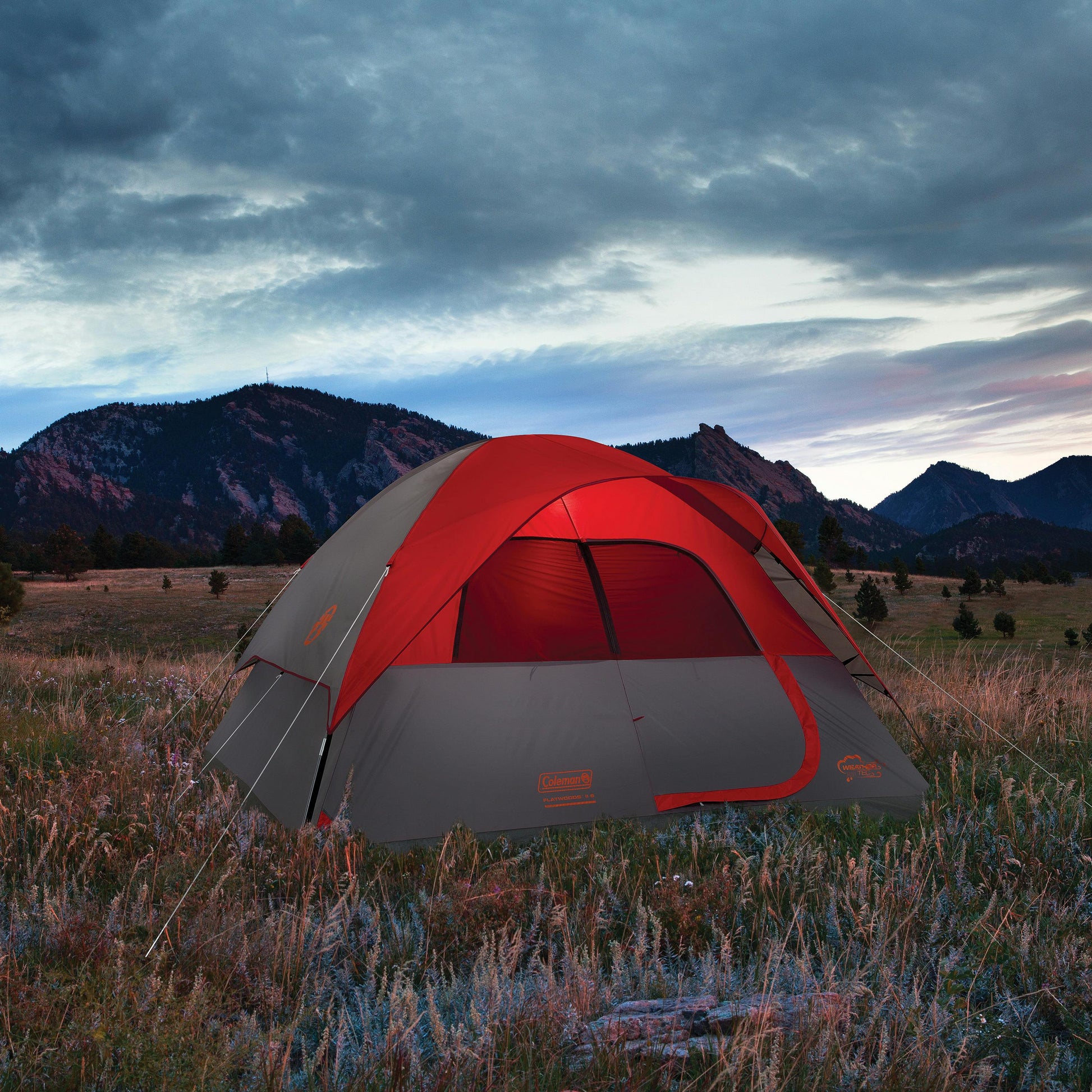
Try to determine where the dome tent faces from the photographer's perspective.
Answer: facing the viewer and to the right of the viewer

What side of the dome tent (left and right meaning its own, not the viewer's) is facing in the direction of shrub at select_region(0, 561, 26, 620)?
back

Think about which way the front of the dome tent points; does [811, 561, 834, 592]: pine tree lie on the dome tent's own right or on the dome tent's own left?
on the dome tent's own left

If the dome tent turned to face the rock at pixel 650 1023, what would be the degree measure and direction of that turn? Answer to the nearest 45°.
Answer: approximately 45° to its right

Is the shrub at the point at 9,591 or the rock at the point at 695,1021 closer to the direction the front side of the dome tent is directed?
the rock

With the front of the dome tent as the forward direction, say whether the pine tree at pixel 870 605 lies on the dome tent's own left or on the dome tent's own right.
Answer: on the dome tent's own left

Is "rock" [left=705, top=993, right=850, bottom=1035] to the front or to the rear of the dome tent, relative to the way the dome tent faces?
to the front
